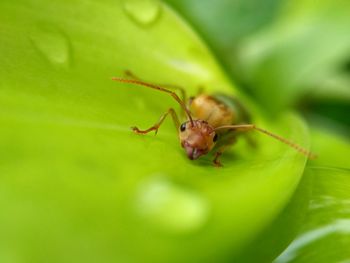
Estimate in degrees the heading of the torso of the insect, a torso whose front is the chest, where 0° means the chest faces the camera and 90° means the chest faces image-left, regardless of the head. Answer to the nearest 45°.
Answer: approximately 45°
